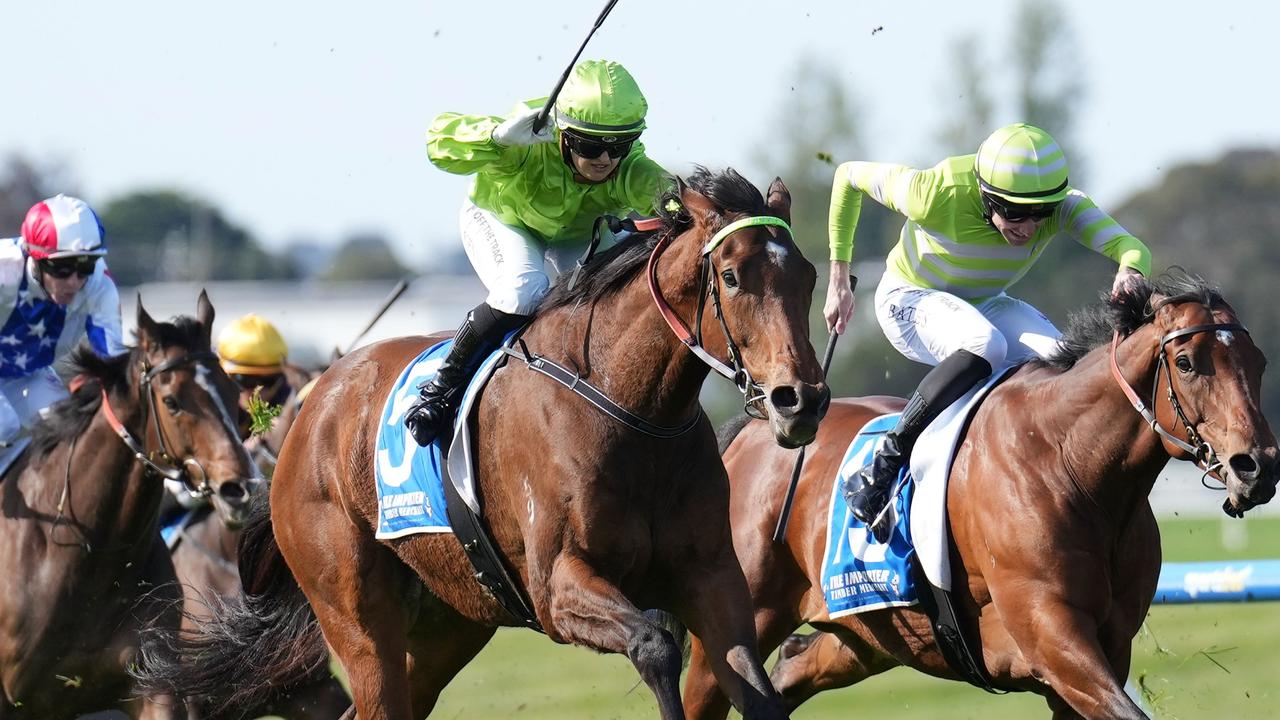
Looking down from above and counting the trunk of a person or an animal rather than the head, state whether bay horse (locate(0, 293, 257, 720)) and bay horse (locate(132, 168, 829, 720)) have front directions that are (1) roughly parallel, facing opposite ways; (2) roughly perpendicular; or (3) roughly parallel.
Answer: roughly parallel

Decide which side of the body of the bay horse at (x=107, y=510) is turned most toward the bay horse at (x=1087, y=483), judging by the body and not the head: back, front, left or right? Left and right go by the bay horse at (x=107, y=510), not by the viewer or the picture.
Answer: front

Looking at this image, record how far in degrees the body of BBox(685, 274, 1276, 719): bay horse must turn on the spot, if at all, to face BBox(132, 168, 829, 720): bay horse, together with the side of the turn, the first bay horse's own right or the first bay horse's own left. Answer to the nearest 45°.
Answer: approximately 90° to the first bay horse's own right

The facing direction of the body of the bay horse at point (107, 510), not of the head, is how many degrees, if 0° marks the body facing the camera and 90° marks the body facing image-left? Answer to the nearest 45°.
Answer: approximately 315°

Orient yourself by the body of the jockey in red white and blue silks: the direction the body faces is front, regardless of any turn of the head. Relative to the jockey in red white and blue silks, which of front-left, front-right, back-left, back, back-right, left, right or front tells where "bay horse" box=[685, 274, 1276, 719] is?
front

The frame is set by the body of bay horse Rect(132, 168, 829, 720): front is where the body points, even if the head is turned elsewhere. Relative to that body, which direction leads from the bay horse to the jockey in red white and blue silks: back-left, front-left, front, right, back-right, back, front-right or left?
back

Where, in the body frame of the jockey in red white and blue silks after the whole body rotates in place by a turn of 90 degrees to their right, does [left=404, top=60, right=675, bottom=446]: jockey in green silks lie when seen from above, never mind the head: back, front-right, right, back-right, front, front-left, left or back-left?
left

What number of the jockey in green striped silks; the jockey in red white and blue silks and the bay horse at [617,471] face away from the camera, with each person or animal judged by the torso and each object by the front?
0

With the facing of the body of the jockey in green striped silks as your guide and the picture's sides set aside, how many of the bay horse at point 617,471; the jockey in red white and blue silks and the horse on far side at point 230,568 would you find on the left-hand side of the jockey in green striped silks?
0

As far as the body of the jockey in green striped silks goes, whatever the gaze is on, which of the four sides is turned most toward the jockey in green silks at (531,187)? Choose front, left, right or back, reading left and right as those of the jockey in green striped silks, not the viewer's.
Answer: right

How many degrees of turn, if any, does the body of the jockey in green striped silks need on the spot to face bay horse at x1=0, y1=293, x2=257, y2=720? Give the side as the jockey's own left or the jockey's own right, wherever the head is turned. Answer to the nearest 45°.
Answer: approximately 135° to the jockey's own right

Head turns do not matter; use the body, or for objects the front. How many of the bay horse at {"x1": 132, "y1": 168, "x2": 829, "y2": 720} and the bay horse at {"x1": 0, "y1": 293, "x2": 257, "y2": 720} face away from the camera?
0

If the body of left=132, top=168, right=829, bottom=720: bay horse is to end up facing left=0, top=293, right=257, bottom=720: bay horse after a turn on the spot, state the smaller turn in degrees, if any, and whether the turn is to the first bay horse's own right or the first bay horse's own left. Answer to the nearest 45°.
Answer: approximately 180°
